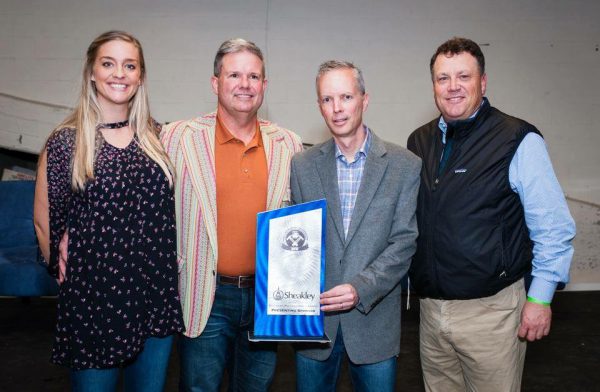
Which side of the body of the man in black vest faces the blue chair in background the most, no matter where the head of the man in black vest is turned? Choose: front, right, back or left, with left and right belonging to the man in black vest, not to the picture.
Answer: right

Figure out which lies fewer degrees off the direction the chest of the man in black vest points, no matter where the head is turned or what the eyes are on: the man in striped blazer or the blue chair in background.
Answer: the man in striped blazer

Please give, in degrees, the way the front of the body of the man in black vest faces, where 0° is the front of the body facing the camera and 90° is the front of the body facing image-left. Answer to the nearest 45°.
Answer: approximately 45°

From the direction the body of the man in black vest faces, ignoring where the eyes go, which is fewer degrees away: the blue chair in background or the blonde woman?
the blonde woman

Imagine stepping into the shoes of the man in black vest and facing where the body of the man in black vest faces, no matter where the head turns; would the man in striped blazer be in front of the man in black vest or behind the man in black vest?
in front

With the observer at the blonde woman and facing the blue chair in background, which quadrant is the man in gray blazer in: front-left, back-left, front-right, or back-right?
back-right
